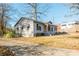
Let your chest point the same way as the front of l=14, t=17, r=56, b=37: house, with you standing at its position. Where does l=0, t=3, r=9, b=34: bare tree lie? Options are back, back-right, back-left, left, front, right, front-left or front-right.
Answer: back-right

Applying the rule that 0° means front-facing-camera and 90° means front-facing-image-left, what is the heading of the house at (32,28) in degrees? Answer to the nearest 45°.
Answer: approximately 315°

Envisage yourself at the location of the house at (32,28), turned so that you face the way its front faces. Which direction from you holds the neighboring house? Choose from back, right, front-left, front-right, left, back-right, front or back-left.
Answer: front-left
